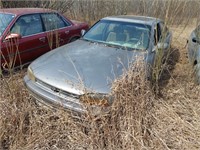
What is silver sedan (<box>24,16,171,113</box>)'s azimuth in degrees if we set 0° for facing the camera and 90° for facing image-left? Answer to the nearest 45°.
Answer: approximately 45°

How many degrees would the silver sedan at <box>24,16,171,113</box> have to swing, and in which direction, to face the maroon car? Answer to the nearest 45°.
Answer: approximately 90° to its right

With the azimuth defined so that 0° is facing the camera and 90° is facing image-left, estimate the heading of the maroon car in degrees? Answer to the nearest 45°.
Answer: approximately 45°
